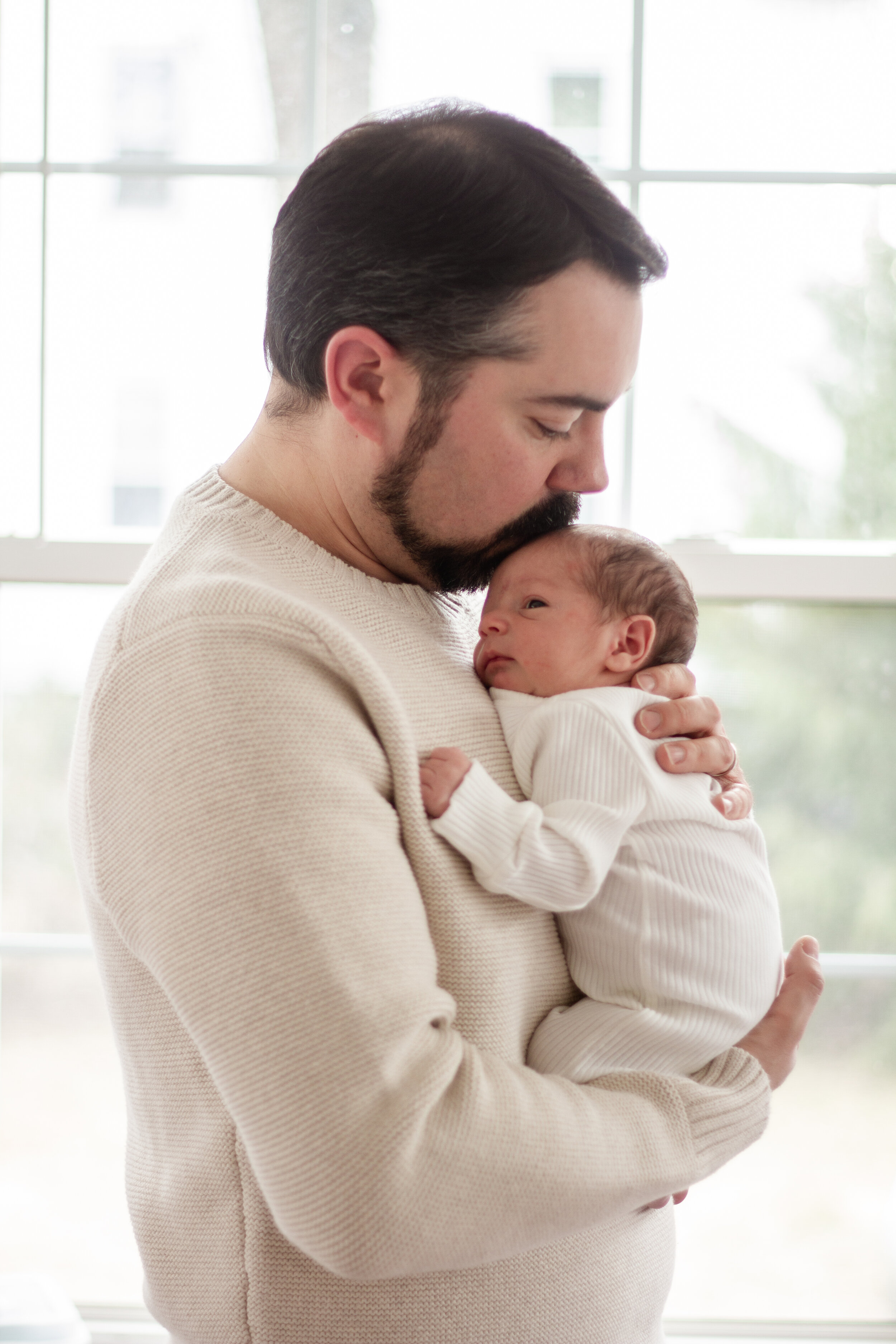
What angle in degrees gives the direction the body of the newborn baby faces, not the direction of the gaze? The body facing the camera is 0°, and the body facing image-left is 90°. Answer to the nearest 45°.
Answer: approximately 90°

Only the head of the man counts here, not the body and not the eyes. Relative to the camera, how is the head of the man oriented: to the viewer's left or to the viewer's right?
to the viewer's right

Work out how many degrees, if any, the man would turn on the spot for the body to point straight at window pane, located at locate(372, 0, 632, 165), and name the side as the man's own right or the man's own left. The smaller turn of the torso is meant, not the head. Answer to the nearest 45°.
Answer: approximately 90° to the man's own left

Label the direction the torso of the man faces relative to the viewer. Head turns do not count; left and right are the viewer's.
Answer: facing to the right of the viewer

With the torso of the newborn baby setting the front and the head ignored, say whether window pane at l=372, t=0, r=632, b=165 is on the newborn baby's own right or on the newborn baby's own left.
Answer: on the newborn baby's own right

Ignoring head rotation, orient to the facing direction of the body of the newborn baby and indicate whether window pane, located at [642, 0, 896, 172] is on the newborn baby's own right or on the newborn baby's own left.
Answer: on the newborn baby's own right

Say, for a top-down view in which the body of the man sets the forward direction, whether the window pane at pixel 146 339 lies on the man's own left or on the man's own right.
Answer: on the man's own left
